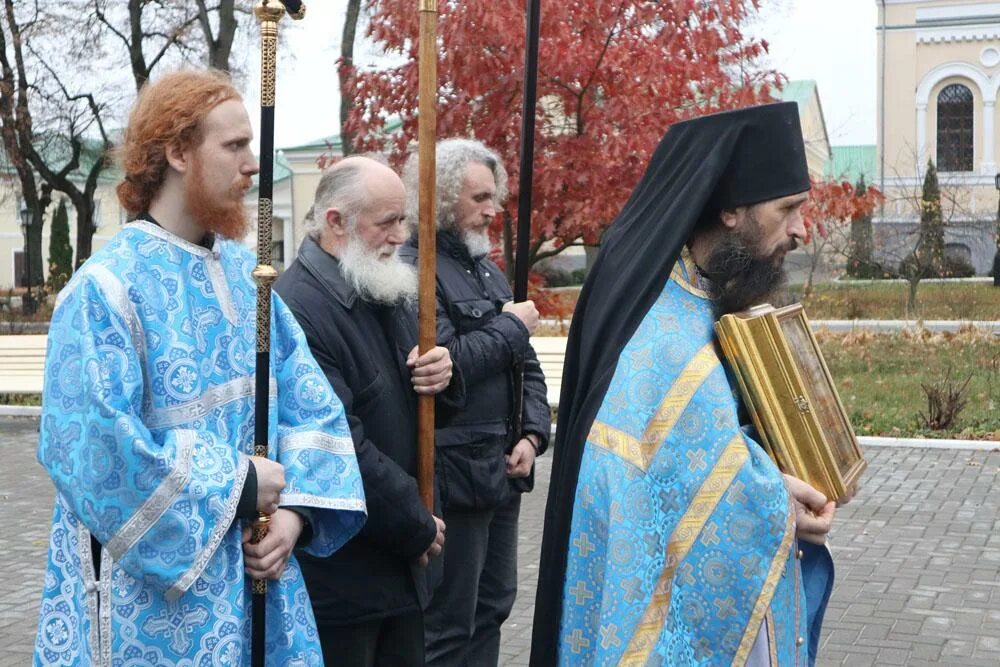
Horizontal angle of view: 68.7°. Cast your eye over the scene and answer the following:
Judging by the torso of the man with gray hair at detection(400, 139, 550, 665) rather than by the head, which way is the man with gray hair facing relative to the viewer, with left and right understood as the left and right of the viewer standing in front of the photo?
facing the viewer and to the right of the viewer

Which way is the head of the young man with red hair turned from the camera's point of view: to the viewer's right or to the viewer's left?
to the viewer's right

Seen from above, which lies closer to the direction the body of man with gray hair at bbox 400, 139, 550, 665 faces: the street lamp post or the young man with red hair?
the young man with red hair

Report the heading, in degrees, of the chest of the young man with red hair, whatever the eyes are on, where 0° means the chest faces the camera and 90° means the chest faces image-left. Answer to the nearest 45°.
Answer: approximately 315°

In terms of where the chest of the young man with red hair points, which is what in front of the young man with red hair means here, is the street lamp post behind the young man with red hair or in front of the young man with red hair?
behind

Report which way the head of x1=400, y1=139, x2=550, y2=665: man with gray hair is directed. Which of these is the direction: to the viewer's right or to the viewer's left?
to the viewer's right

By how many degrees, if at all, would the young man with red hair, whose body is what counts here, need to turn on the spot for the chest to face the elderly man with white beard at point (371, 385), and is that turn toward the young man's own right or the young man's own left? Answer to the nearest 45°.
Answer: approximately 90° to the young man's own left
